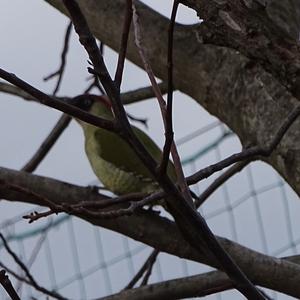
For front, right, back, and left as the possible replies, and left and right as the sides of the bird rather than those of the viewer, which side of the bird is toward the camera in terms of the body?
left
